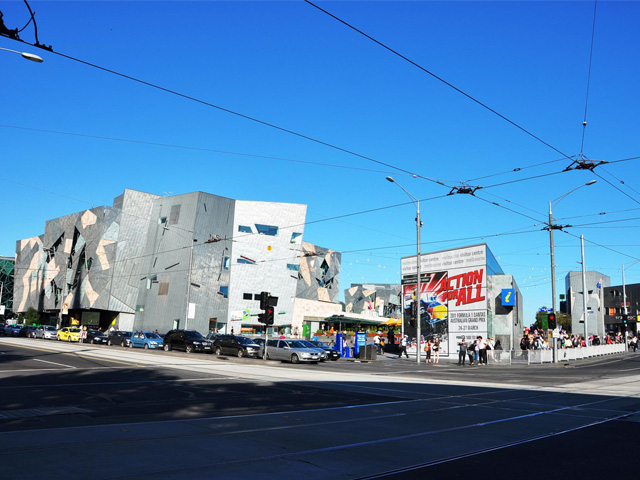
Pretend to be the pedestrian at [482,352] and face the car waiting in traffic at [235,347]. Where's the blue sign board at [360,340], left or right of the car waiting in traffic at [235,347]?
right

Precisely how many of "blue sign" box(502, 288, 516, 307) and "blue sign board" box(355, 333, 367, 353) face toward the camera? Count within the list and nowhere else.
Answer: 2

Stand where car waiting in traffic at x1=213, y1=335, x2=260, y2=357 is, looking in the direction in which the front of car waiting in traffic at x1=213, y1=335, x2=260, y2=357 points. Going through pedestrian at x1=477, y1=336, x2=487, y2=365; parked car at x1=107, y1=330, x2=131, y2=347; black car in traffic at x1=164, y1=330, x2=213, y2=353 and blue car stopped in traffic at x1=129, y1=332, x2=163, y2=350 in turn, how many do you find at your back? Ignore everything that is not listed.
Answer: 3

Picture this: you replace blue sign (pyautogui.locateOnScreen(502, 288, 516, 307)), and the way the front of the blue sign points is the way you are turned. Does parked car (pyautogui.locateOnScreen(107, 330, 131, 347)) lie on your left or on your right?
on your right

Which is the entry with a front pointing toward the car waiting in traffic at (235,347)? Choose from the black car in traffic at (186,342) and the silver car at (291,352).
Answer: the black car in traffic at (186,342)

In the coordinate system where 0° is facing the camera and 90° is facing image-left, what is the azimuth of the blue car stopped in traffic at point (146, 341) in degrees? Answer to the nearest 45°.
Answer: approximately 315°

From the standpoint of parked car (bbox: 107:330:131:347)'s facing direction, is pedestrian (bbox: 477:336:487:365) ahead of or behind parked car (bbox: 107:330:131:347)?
ahead

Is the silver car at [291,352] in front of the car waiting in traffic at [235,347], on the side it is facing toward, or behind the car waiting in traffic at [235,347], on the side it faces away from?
in front

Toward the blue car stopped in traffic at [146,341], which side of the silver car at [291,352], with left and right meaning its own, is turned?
back

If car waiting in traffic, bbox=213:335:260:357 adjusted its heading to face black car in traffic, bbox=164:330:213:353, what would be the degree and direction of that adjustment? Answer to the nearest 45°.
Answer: approximately 180°

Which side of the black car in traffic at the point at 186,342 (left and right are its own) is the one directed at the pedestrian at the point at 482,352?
front

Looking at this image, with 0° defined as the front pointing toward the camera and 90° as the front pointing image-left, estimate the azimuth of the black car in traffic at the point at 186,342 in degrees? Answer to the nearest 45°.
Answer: approximately 315°

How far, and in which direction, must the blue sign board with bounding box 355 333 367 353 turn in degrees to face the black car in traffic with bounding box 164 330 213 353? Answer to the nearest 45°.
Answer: approximately 90° to its right

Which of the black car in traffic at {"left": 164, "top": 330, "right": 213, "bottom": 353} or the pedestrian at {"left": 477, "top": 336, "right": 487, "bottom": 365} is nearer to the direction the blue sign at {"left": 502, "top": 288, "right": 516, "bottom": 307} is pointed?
the pedestrian

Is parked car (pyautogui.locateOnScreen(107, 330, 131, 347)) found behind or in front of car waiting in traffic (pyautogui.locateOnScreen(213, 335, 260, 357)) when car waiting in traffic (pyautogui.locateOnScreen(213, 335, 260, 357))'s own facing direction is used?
behind

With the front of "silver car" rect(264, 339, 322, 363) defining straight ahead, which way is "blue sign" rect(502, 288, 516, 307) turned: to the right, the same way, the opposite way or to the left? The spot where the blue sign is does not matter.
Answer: to the right
